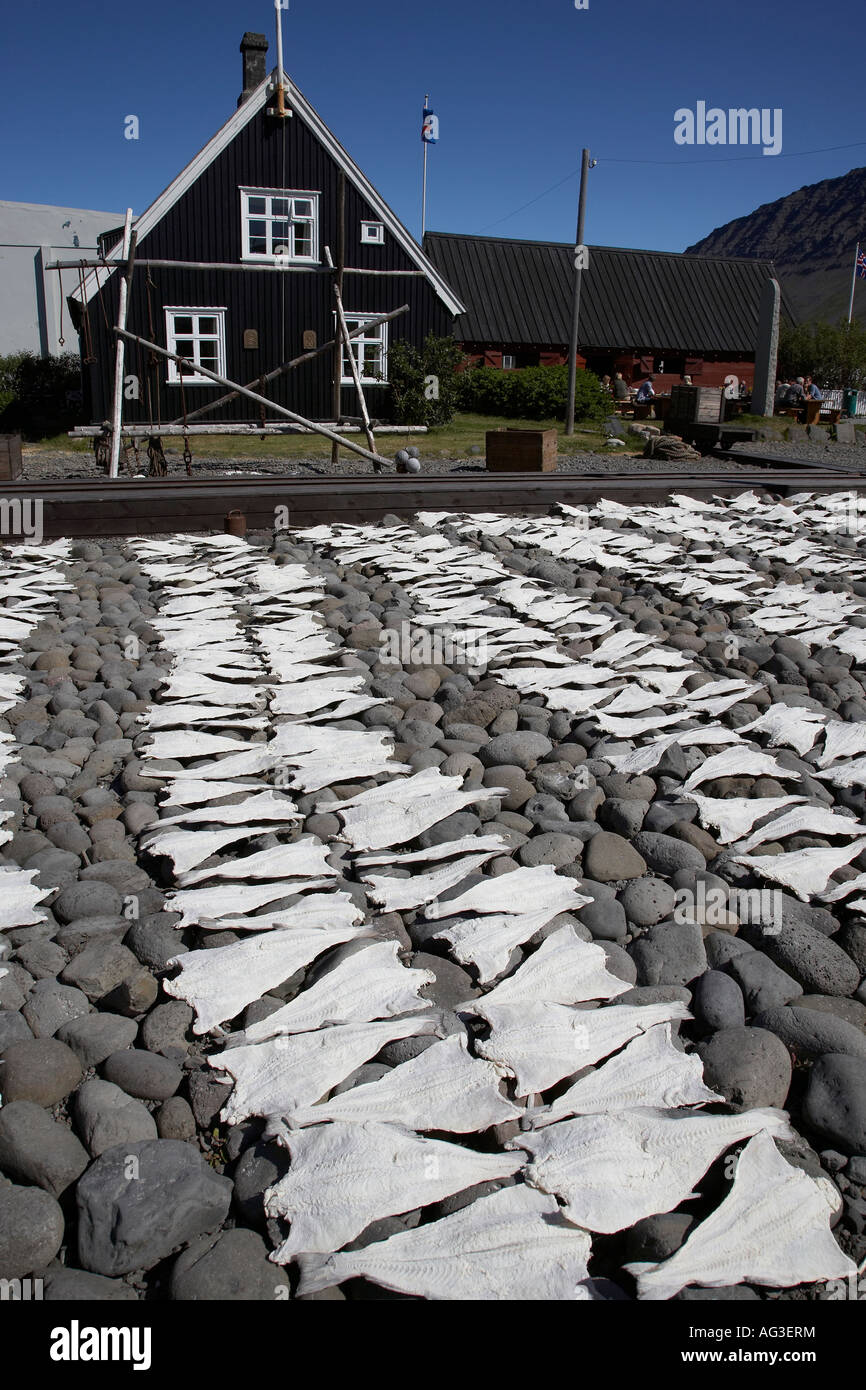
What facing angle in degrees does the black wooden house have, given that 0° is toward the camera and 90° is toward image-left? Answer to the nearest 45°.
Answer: approximately 0°

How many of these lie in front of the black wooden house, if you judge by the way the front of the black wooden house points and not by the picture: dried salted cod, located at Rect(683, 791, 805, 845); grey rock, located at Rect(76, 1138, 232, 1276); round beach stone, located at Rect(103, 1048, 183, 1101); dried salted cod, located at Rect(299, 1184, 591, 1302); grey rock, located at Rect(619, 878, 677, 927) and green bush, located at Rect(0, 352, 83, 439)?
5

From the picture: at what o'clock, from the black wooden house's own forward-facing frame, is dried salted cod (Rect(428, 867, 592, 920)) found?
The dried salted cod is roughly at 12 o'clock from the black wooden house.

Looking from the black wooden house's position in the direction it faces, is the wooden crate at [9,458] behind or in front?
in front

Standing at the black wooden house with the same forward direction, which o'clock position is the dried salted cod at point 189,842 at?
The dried salted cod is roughly at 12 o'clock from the black wooden house.

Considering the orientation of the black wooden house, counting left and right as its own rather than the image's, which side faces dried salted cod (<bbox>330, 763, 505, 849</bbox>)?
front

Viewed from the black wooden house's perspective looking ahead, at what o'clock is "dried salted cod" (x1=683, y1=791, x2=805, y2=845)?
The dried salted cod is roughly at 12 o'clock from the black wooden house.

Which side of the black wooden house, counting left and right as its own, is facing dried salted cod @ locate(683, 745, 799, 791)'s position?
front

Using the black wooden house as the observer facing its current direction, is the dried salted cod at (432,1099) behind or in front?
in front

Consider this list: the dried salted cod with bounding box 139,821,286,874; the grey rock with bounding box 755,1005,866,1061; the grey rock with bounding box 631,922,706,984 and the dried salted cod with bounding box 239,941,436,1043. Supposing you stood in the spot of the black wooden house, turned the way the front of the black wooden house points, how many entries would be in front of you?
4

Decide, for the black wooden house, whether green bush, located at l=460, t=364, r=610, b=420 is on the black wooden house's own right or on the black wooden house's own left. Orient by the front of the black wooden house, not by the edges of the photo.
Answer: on the black wooden house's own left

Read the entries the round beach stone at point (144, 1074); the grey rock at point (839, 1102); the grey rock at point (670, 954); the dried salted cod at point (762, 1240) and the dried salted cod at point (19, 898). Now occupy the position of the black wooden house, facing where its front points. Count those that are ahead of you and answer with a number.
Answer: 5

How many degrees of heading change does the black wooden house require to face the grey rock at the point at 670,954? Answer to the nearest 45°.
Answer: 0° — it already faces it

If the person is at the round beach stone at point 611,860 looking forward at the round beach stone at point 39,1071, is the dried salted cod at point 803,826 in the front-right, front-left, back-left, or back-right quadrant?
back-left
